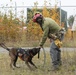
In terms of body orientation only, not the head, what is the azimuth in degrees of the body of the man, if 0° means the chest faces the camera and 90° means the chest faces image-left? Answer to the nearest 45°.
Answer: approximately 90°

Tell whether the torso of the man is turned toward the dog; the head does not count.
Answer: yes
